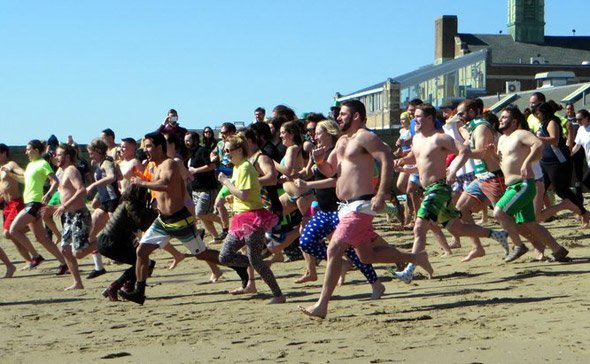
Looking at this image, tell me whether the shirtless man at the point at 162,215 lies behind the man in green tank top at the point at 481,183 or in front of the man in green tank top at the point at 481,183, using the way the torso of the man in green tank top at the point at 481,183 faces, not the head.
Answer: in front

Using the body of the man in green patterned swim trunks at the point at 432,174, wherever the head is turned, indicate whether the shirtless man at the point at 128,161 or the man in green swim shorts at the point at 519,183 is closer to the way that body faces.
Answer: the shirtless man

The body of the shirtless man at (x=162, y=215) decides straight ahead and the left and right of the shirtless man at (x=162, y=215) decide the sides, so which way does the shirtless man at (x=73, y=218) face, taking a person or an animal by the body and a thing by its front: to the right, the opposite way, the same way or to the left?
the same way

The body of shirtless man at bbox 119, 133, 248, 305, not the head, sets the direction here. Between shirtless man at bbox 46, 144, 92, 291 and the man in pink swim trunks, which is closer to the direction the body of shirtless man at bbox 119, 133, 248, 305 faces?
the shirtless man

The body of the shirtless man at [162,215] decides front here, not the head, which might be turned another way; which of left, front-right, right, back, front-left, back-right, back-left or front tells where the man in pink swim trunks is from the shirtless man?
back-left

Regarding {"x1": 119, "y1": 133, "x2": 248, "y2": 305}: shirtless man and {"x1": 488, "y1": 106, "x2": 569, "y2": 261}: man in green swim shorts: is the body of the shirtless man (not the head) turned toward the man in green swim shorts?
no

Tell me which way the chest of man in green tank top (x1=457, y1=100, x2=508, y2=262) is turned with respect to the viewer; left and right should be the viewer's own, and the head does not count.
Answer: facing to the left of the viewer

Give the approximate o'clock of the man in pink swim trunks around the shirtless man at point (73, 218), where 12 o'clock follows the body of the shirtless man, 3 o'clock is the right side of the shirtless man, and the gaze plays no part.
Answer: The man in pink swim trunks is roughly at 8 o'clock from the shirtless man.

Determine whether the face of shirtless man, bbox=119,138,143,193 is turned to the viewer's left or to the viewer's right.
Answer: to the viewer's left

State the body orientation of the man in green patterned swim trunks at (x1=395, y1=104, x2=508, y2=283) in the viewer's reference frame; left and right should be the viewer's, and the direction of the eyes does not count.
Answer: facing the viewer and to the left of the viewer
